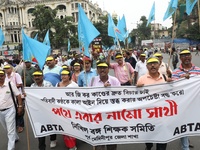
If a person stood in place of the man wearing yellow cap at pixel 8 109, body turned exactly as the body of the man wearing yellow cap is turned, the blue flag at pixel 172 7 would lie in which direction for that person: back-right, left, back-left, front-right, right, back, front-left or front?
back-left

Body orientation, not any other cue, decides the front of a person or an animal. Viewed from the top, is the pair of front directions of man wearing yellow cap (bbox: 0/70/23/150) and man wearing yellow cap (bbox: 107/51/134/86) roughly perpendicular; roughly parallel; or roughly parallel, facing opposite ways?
roughly parallel

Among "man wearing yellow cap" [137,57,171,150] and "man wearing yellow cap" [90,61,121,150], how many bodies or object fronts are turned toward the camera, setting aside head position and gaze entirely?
2

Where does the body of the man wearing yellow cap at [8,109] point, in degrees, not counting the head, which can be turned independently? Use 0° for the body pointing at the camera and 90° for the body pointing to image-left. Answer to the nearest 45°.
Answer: approximately 45°

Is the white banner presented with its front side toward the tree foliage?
no

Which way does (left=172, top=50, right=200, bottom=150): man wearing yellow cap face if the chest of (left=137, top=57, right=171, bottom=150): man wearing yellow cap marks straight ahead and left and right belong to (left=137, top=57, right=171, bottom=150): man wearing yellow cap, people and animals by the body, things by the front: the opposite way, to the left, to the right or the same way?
the same way

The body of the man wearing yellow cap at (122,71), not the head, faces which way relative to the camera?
toward the camera

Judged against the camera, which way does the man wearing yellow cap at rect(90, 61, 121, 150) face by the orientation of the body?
toward the camera

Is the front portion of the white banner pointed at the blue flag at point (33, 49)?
no

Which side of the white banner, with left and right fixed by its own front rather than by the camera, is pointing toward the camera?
front

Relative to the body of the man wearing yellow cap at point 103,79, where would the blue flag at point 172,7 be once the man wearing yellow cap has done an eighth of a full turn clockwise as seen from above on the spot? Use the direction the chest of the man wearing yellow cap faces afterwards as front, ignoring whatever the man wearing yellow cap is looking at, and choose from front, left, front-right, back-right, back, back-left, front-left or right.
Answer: back

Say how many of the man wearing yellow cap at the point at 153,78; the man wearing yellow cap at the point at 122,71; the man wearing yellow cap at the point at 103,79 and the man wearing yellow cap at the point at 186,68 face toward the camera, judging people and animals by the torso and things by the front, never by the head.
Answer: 4

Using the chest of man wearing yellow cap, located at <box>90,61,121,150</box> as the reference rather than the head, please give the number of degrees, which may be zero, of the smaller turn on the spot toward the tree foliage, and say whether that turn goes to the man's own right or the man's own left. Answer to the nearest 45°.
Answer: approximately 180°

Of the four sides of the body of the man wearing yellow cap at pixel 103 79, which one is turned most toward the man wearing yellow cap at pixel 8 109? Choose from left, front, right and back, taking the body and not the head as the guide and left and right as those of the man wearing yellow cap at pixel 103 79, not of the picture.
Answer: right

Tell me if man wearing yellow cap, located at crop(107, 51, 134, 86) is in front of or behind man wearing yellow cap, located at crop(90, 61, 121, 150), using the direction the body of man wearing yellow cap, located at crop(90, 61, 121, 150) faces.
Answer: behind

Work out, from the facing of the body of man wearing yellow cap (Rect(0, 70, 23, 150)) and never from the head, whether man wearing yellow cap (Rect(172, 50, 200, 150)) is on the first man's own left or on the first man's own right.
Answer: on the first man's own left
